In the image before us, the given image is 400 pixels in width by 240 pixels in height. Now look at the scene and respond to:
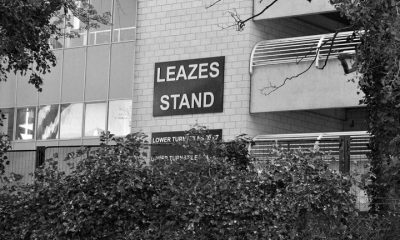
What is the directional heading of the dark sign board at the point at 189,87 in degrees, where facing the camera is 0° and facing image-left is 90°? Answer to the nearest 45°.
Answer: approximately 0°

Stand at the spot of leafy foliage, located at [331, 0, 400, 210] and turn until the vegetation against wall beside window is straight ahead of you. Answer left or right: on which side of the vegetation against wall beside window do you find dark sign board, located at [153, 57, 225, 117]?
right
